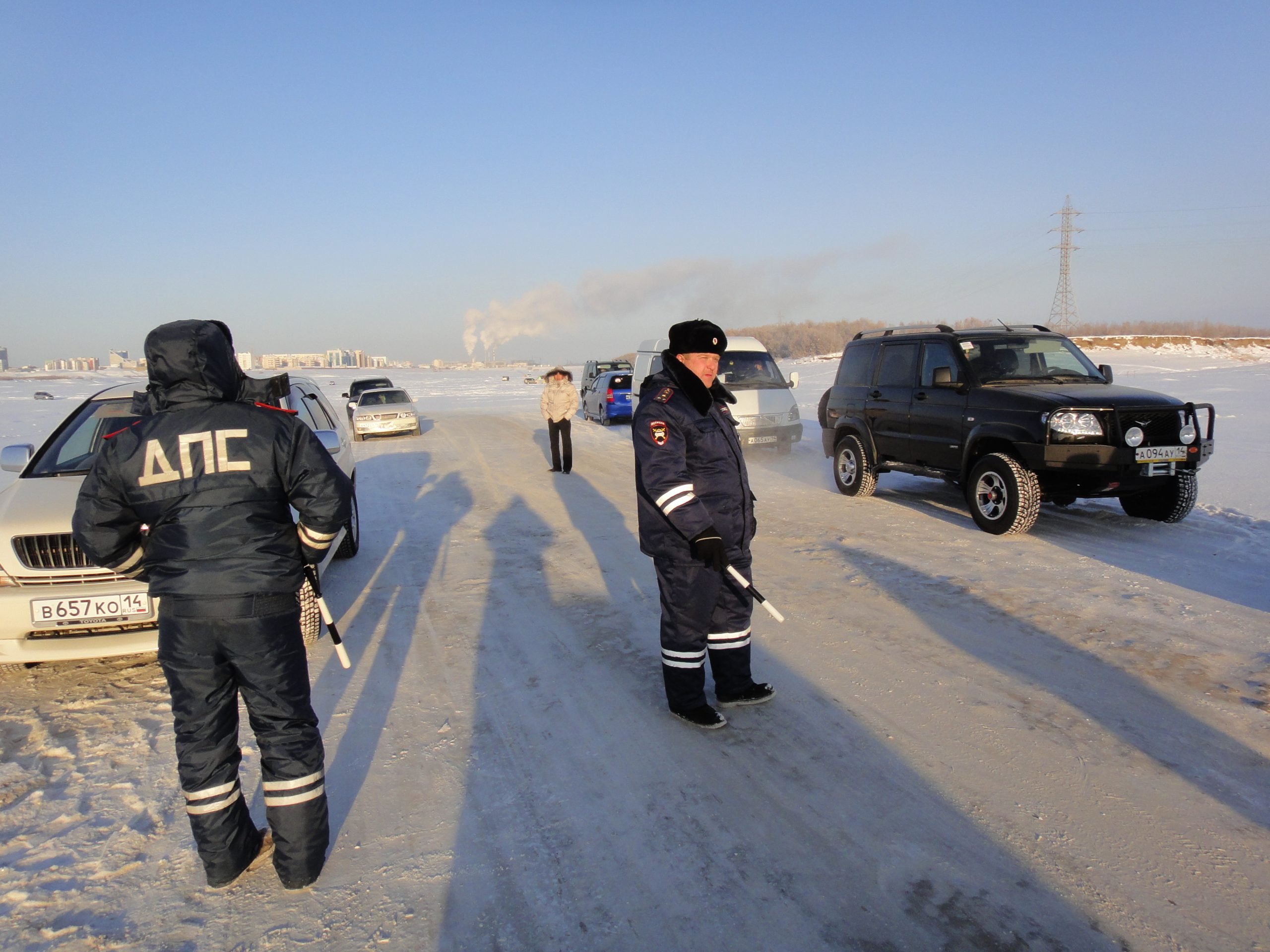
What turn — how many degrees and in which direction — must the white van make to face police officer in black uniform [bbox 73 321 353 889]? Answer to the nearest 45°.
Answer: approximately 45° to its right

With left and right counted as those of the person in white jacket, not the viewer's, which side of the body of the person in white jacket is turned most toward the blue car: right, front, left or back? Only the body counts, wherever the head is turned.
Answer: back

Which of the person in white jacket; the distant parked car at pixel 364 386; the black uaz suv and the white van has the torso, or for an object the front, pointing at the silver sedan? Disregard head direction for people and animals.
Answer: the distant parked car

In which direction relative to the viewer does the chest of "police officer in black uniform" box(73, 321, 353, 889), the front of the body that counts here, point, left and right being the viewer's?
facing away from the viewer

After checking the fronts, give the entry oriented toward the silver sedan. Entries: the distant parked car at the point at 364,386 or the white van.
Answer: the distant parked car

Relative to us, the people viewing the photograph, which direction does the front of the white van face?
facing the viewer and to the right of the viewer

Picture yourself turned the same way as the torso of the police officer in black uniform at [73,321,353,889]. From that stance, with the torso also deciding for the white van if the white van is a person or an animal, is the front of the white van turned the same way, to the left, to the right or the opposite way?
the opposite way

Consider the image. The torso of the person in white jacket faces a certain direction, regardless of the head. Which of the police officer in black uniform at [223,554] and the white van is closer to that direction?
the police officer in black uniform

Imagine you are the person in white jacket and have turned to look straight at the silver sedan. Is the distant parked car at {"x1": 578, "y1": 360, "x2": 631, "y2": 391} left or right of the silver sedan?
right

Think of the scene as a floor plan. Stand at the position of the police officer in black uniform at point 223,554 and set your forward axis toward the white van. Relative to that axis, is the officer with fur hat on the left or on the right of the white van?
right

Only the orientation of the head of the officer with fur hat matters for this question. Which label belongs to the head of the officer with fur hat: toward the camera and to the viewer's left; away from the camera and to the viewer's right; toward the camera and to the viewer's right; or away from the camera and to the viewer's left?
toward the camera and to the viewer's right

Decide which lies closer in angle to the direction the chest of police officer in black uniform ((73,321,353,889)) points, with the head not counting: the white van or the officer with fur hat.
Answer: the white van

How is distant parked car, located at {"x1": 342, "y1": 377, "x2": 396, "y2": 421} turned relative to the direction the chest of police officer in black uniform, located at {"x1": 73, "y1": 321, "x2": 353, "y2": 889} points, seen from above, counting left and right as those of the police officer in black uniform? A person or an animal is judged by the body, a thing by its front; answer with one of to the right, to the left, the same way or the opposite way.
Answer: the opposite way
